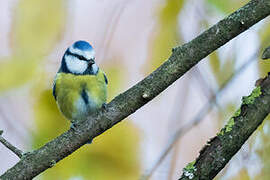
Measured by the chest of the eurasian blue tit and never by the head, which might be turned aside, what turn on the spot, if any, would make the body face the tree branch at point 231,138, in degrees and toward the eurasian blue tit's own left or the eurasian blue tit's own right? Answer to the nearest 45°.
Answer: approximately 45° to the eurasian blue tit's own left

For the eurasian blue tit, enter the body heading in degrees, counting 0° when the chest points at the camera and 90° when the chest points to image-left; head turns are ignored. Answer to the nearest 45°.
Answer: approximately 0°
